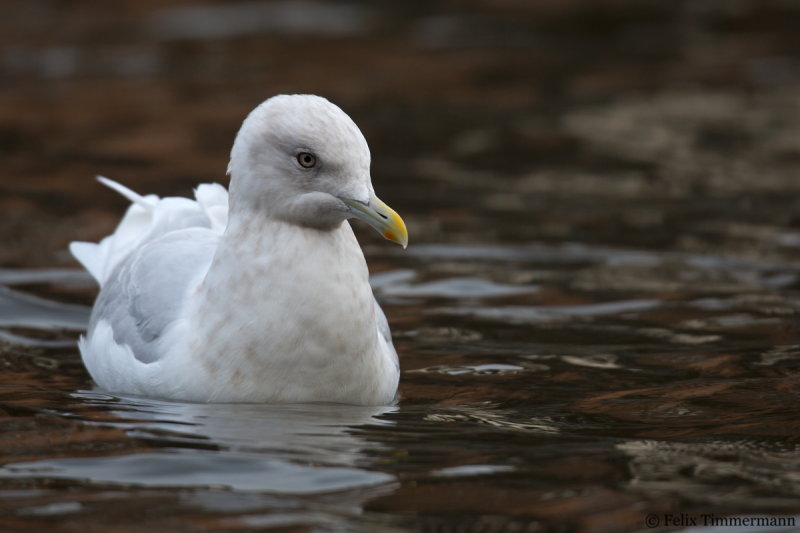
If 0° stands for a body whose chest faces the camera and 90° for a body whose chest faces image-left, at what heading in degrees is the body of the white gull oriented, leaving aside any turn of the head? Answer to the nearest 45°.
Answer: approximately 315°
